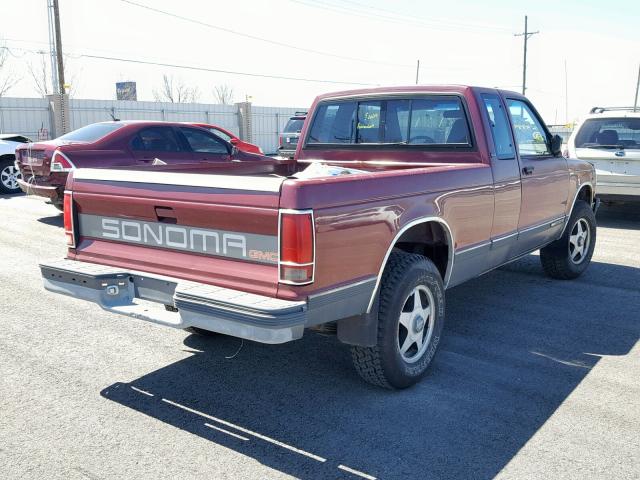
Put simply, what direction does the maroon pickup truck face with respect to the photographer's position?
facing away from the viewer and to the right of the viewer

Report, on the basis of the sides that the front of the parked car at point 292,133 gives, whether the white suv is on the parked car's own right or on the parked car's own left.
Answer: on the parked car's own right

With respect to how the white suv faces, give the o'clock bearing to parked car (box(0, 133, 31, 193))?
The parked car is roughly at 9 o'clock from the white suv.

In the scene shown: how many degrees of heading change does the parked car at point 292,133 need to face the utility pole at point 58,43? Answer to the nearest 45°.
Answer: approximately 90° to its left

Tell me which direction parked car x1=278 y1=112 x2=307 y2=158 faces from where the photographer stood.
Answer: facing away from the viewer and to the right of the viewer

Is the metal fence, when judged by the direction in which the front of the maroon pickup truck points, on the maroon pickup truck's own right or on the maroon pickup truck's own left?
on the maroon pickup truck's own left

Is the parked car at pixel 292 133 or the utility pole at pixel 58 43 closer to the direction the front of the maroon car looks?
the parked car

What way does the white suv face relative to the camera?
away from the camera

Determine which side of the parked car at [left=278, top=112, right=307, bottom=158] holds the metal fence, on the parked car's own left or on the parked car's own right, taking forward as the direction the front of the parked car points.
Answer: on the parked car's own left

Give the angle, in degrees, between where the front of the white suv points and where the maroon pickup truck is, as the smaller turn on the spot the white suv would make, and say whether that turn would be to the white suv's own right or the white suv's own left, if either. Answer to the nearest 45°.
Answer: approximately 180°
